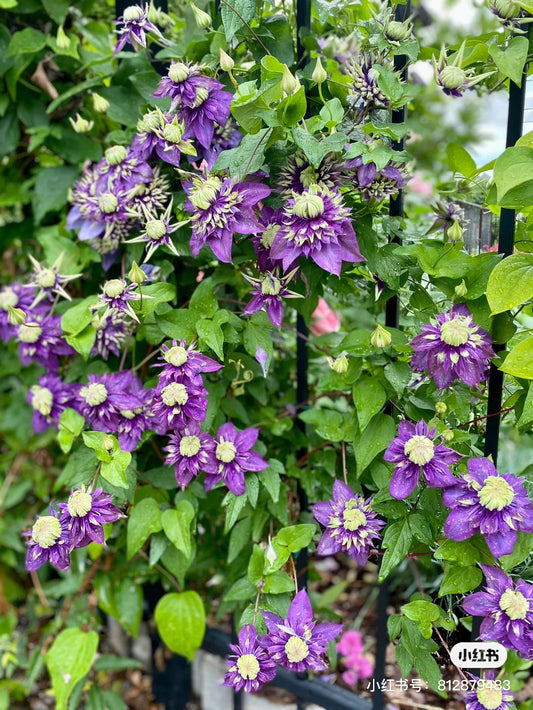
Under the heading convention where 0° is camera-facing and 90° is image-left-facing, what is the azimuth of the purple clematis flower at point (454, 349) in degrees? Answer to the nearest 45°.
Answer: approximately 0°

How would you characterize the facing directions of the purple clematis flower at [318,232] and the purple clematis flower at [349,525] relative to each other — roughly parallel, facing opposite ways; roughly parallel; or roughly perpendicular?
roughly parallel

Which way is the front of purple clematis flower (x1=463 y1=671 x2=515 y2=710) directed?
toward the camera

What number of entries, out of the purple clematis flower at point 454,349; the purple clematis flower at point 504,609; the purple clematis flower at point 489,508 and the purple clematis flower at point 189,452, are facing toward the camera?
4

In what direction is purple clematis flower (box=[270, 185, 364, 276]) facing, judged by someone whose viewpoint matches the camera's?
facing the viewer

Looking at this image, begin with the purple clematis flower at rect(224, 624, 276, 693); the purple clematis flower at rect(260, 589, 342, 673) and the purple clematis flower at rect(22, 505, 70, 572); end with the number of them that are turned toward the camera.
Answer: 3

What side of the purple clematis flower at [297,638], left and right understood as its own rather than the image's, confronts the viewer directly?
front
